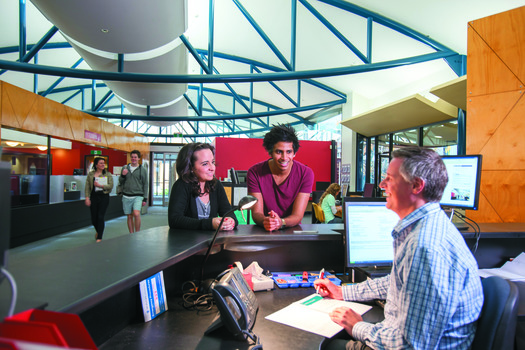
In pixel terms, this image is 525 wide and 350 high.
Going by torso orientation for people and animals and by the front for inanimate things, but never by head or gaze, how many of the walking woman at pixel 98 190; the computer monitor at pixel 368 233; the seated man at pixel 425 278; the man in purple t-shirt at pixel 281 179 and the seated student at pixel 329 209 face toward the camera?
3

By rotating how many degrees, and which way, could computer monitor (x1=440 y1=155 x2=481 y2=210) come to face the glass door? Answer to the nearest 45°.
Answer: approximately 90° to its right

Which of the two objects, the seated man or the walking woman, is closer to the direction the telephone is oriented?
the seated man

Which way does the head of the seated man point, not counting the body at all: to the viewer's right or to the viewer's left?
to the viewer's left
